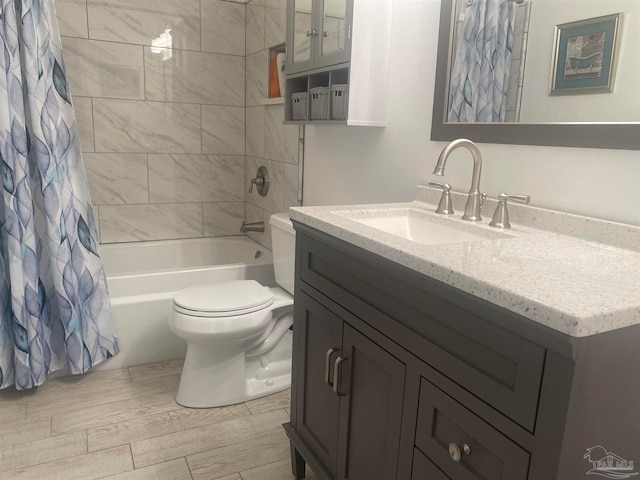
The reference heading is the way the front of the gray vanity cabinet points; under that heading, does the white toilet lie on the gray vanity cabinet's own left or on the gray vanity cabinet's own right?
on the gray vanity cabinet's own right

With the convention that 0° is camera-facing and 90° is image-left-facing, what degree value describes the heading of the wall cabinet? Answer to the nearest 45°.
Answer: approximately 45°

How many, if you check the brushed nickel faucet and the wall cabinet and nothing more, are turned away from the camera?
0

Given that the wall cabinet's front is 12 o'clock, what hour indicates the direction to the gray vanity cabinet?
The gray vanity cabinet is roughly at 10 o'clock from the wall cabinet.

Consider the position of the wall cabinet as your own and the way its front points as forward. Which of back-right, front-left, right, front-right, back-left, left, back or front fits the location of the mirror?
left

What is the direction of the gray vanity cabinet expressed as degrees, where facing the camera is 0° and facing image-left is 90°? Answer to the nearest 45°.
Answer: approximately 45°
